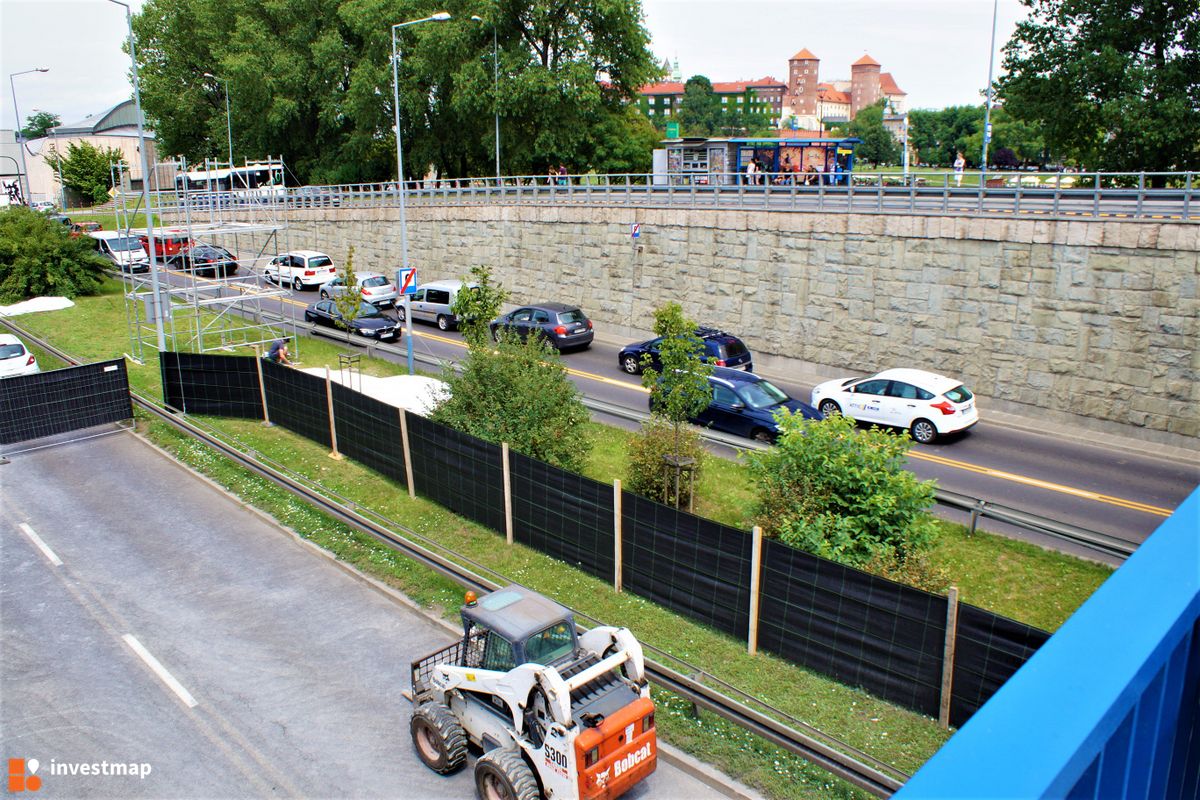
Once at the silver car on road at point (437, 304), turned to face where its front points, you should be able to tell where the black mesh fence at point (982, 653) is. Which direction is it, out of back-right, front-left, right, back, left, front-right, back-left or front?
back-left

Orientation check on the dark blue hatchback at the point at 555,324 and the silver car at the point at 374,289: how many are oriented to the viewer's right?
0

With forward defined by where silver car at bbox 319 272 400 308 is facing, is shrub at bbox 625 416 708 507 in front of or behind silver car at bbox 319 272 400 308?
behind

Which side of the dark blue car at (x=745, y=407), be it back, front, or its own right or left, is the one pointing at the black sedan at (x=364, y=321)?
back

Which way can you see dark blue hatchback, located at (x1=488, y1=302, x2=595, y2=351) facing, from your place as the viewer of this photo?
facing away from the viewer and to the left of the viewer

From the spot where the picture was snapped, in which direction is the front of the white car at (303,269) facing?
facing away from the viewer and to the left of the viewer

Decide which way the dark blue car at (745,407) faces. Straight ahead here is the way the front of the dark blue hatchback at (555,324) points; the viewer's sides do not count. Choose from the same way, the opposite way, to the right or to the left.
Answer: the opposite way

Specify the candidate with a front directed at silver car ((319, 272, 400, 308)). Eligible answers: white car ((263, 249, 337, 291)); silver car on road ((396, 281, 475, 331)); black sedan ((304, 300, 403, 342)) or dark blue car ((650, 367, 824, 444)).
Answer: the silver car on road

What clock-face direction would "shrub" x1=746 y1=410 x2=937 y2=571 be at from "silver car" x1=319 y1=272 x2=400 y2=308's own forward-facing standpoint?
The shrub is roughly at 7 o'clock from the silver car.

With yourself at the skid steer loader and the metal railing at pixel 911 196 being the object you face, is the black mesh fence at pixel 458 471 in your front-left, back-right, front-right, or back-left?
front-left

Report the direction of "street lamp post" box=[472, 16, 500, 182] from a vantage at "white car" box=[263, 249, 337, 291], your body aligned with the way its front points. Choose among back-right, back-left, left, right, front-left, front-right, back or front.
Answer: back-right

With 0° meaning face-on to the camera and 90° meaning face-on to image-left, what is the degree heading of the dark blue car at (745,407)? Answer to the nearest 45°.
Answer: approximately 315°

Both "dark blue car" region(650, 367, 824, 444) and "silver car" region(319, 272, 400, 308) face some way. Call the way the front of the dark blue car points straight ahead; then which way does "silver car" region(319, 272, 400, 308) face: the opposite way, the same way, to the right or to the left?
the opposite way

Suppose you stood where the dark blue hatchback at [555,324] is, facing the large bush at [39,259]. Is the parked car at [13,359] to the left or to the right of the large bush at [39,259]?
left

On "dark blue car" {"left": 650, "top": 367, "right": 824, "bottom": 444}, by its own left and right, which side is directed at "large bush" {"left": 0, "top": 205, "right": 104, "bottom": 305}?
back

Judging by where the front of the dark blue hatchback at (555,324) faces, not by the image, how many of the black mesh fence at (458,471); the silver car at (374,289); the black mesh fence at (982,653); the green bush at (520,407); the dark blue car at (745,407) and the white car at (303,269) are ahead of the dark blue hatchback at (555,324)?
2
